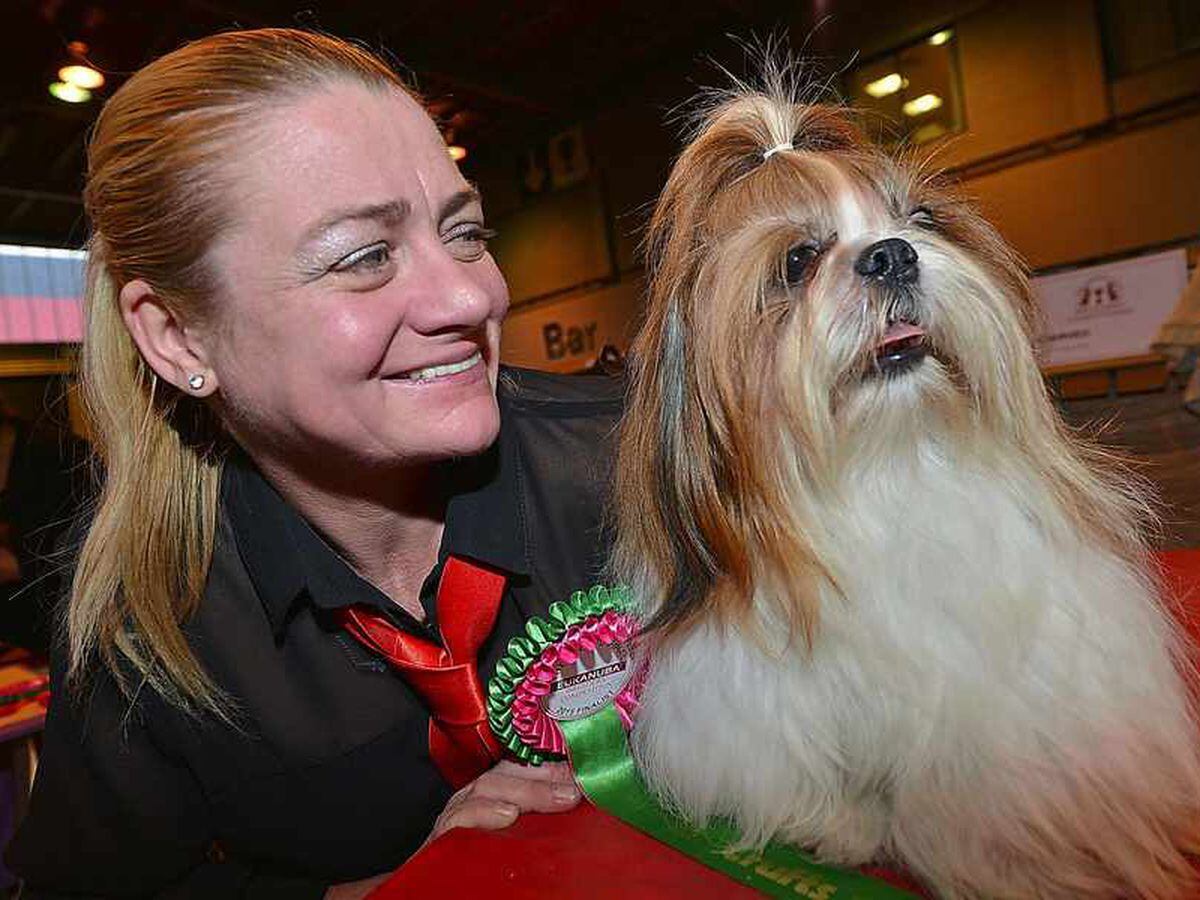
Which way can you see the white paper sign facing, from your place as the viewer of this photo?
facing the viewer

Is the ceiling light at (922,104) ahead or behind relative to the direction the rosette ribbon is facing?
behind

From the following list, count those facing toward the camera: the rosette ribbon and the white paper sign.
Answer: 2

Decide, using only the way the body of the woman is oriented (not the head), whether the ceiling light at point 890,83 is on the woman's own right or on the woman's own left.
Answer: on the woman's own left

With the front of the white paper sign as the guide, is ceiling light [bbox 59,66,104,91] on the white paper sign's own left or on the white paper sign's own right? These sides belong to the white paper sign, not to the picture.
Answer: on the white paper sign's own right

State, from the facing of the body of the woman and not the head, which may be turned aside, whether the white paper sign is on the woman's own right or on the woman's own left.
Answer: on the woman's own left

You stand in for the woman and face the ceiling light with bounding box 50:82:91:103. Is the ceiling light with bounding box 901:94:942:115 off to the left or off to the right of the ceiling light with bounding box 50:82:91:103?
right

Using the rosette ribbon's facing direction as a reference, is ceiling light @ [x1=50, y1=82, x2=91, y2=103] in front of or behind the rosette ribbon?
behind

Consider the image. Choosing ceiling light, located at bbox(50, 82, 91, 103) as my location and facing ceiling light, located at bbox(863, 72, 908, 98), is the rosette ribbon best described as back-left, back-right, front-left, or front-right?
front-right

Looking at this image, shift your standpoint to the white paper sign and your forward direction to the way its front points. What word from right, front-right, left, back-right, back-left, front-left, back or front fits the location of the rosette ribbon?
front

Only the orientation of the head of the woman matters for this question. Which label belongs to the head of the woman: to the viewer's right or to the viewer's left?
to the viewer's right

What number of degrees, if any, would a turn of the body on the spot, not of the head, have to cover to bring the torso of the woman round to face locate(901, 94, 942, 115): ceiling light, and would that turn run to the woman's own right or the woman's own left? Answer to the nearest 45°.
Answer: approximately 90° to the woman's own left

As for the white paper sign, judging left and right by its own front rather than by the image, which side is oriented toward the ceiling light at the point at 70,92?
right
